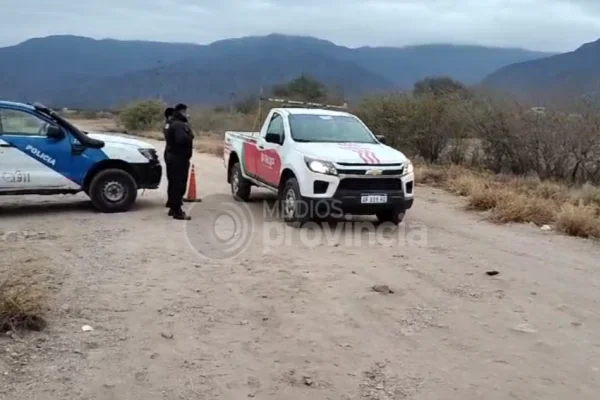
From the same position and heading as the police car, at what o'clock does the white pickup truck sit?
The white pickup truck is roughly at 1 o'clock from the police car.

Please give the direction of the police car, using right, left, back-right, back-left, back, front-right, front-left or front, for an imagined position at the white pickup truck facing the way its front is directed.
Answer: back-right

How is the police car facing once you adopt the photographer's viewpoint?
facing to the right of the viewer

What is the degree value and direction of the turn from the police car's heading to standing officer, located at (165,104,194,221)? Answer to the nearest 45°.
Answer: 0° — it already faces them

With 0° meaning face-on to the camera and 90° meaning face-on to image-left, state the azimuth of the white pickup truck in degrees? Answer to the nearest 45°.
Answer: approximately 315°
